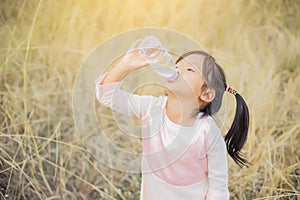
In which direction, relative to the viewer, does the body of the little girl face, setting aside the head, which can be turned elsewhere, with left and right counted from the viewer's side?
facing the viewer and to the left of the viewer
